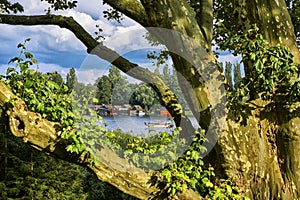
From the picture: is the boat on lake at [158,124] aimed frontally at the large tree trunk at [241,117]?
no

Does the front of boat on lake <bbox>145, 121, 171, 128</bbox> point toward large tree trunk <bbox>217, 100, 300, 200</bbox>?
no
